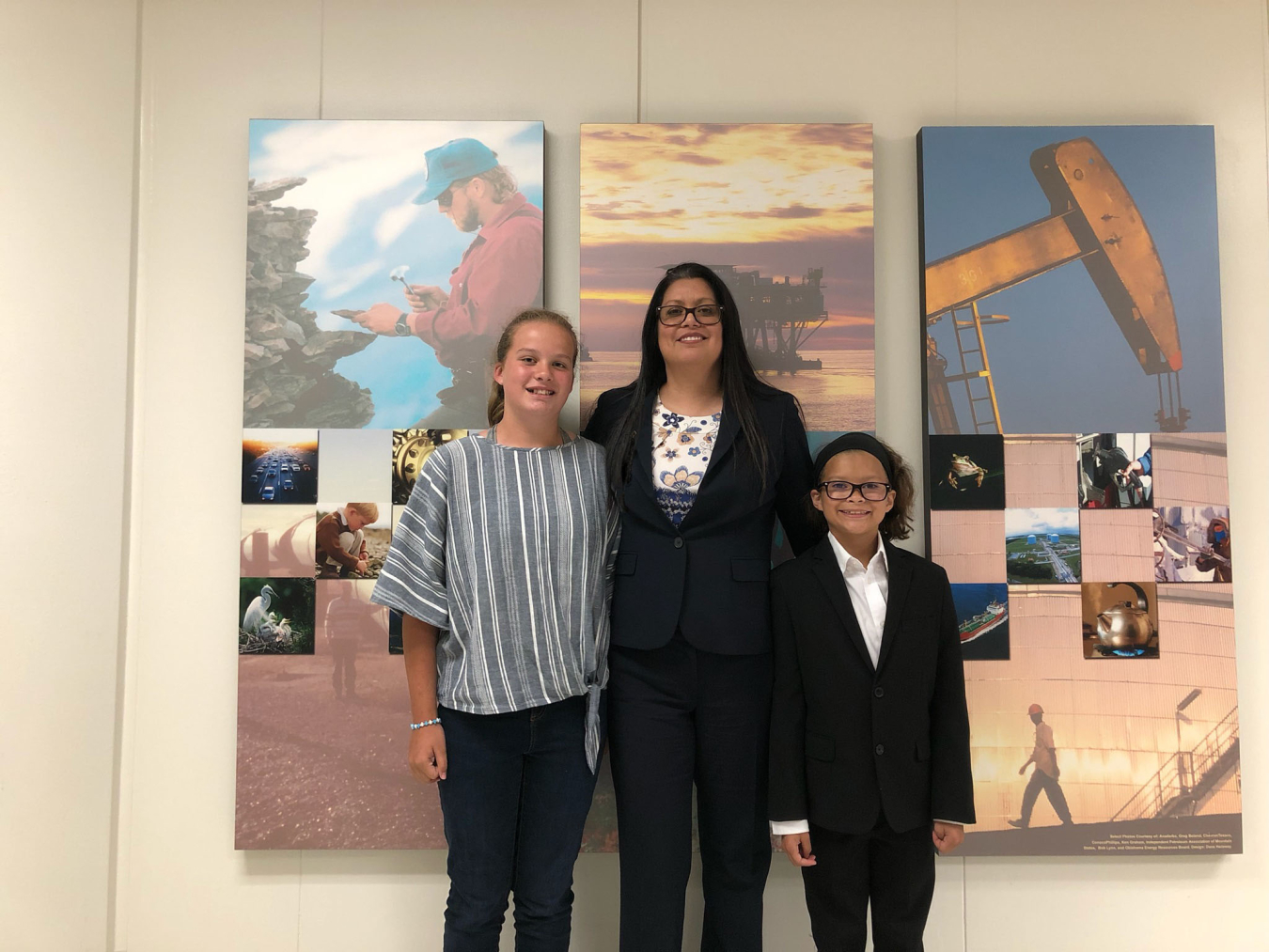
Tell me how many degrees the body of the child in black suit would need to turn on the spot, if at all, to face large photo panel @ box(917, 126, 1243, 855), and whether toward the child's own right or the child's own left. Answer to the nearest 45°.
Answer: approximately 135° to the child's own left

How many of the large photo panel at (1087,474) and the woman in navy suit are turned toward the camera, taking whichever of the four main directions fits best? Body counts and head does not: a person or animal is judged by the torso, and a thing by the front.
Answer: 2

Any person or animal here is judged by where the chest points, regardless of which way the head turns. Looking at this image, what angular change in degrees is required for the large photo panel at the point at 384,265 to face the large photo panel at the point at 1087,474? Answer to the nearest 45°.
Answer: approximately 90° to its left

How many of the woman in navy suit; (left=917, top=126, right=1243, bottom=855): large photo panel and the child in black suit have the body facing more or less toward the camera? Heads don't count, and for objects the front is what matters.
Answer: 3

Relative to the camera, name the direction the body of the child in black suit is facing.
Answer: toward the camera

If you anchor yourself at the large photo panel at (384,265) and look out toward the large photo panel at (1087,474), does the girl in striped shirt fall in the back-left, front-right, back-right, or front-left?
front-right

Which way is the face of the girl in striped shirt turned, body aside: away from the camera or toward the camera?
toward the camera

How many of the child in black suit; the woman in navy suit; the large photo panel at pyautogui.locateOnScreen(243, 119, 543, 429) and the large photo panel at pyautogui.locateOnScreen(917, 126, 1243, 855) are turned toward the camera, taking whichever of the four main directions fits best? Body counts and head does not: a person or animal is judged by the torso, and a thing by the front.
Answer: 4

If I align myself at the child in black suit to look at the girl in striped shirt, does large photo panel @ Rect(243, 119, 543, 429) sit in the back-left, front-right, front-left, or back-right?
front-right

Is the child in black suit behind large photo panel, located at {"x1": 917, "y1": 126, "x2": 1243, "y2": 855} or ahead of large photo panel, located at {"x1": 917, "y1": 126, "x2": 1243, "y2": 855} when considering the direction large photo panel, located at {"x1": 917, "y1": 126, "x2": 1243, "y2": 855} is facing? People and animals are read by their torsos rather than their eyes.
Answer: ahead

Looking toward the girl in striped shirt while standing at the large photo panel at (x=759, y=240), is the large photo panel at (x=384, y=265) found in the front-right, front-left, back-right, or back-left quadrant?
front-right

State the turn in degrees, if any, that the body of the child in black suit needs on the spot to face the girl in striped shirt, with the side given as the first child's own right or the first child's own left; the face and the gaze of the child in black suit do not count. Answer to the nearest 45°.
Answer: approximately 90° to the first child's own right

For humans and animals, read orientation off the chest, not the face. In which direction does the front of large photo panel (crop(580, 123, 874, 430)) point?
toward the camera
